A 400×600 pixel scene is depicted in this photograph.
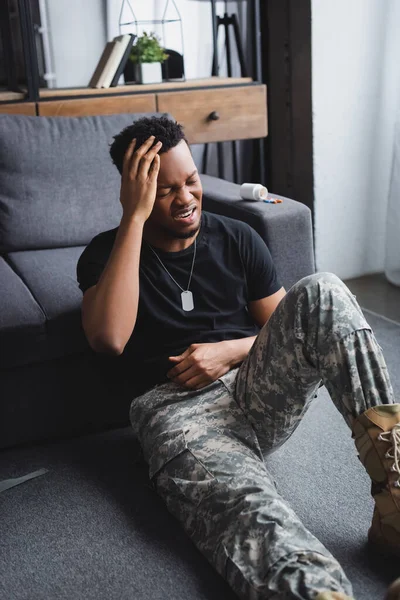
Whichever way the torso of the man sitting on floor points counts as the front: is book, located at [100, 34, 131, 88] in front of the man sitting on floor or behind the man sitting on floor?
behind

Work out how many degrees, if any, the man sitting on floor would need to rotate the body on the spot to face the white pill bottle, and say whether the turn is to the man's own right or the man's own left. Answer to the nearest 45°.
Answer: approximately 135° to the man's own left

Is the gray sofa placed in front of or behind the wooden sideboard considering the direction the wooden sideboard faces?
in front

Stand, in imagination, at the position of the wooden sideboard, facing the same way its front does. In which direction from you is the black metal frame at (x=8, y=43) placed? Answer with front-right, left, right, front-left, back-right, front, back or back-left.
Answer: right

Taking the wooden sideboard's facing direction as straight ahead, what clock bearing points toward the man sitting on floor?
The man sitting on floor is roughly at 12 o'clock from the wooden sideboard.

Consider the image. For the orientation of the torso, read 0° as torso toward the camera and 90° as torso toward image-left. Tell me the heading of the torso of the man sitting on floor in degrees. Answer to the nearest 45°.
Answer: approximately 315°

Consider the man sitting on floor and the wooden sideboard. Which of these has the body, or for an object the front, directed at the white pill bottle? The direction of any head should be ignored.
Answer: the wooden sideboard

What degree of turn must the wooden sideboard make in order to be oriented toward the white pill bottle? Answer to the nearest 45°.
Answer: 0° — it already faces it

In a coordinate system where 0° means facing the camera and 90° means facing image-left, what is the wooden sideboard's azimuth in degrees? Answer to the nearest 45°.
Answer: approximately 0°
